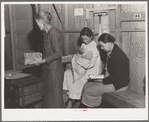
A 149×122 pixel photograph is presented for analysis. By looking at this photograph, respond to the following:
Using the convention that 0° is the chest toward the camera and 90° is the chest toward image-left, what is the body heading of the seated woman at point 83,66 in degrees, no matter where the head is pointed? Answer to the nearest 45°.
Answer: approximately 45°

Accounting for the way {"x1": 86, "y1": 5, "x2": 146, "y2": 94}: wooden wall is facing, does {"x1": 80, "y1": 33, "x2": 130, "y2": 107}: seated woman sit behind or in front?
in front

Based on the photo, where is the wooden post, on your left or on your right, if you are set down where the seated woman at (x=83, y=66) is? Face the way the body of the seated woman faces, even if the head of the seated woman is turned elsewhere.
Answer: on your right

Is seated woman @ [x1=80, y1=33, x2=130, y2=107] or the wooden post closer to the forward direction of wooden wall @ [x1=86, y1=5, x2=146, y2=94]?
the seated woman

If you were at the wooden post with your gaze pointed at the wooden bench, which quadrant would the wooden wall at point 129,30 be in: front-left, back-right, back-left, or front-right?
front-left

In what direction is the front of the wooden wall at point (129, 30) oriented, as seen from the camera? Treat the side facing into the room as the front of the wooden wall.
facing the viewer

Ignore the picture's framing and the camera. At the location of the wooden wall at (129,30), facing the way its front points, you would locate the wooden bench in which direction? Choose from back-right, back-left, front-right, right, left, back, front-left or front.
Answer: front

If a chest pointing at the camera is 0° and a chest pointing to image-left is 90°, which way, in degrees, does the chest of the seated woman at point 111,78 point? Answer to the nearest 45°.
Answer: approximately 90°

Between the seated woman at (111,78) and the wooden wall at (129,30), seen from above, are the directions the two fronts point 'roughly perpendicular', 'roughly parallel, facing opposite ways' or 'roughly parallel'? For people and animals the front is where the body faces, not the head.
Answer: roughly perpendicular
